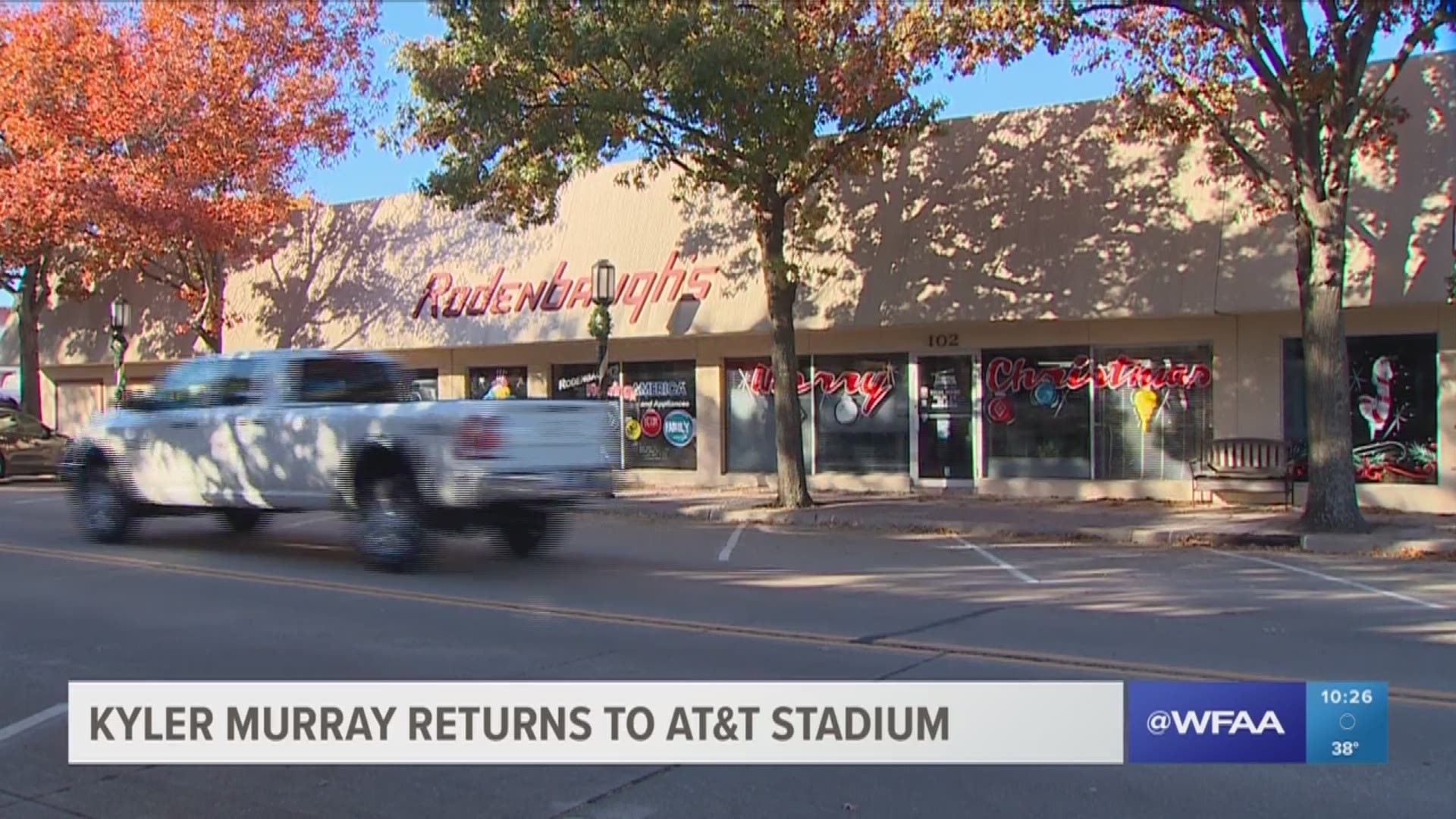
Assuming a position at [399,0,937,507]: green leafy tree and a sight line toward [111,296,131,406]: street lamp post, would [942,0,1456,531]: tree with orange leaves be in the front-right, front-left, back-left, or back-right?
back-right

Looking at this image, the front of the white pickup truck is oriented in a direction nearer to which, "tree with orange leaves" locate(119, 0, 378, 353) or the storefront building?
the tree with orange leaves

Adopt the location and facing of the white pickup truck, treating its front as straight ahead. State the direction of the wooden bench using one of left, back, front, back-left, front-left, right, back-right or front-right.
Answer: back-right

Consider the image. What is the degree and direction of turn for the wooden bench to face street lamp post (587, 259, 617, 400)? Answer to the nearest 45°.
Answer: approximately 45° to its right

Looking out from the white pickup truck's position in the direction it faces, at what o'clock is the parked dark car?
The parked dark car is roughly at 1 o'clock from the white pickup truck.

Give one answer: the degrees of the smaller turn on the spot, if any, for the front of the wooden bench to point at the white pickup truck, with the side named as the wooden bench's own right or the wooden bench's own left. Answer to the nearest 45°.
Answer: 0° — it already faces it

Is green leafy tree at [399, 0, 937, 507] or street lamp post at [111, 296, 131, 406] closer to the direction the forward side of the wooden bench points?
the green leafy tree

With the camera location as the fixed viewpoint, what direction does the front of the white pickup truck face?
facing away from the viewer and to the left of the viewer
